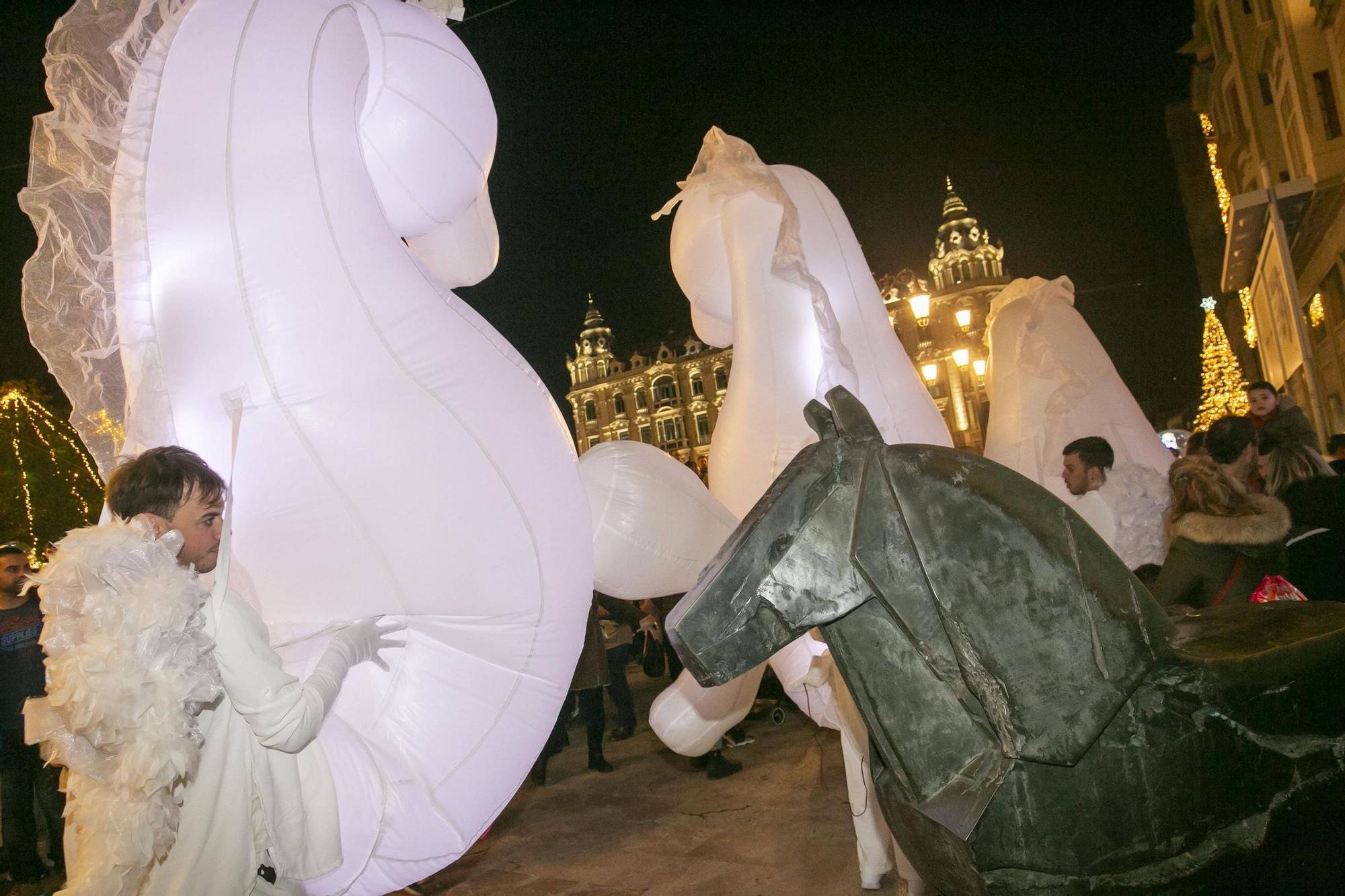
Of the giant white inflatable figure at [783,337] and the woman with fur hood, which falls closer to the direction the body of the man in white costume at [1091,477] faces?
the giant white inflatable figure

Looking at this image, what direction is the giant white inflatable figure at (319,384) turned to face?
to the viewer's right

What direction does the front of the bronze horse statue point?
to the viewer's left

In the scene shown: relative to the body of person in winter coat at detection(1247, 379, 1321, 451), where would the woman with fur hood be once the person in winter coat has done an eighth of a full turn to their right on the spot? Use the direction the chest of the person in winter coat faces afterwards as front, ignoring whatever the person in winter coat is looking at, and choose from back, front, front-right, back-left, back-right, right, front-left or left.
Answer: left

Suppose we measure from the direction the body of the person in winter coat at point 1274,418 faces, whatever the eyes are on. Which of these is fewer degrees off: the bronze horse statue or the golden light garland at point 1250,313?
the bronze horse statue

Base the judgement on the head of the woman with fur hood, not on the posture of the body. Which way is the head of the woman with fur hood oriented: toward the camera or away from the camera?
away from the camera

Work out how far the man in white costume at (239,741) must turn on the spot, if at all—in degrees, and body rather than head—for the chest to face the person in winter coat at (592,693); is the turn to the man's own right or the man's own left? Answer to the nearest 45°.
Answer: approximately 45° to the man's own left

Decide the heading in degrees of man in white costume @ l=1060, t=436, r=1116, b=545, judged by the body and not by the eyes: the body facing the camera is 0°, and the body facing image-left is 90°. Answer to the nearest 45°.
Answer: approximately 90°

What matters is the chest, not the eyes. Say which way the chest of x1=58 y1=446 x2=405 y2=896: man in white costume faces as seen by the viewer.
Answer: to the viewer's right

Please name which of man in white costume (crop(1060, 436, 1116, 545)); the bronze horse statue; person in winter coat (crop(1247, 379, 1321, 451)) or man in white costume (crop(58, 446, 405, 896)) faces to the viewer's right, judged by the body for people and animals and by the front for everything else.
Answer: man in white costume (crop(58, 446, 405, 896))

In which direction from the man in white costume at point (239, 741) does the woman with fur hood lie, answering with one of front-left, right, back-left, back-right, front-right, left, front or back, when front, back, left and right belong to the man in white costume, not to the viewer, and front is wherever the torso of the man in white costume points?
front

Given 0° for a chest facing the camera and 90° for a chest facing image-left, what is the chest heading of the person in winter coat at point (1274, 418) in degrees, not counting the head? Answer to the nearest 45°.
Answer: approximately 45°
